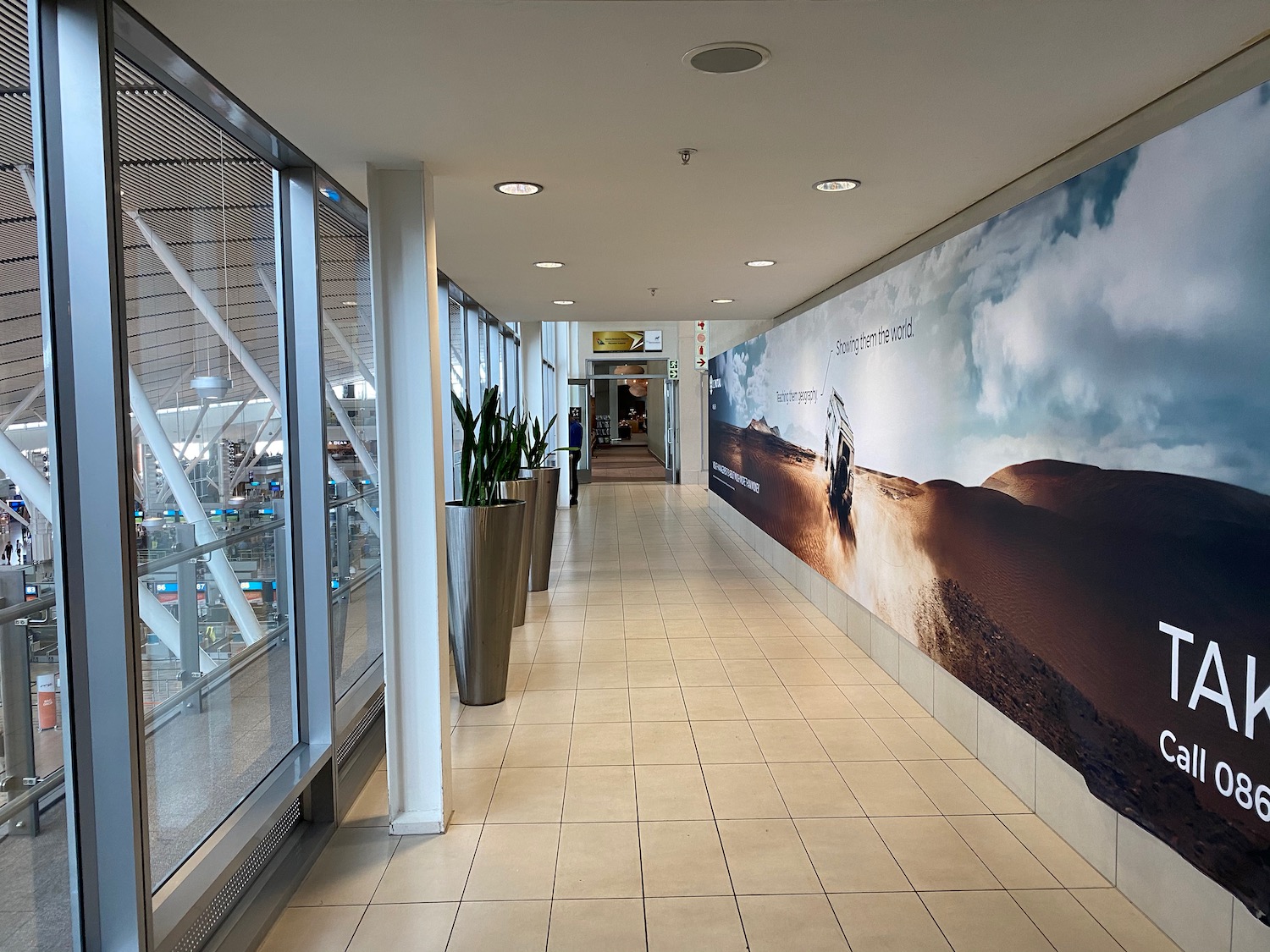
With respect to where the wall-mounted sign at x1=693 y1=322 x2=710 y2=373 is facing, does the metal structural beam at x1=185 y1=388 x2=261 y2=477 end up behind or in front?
in front

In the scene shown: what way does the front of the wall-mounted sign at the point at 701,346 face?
toward the camera

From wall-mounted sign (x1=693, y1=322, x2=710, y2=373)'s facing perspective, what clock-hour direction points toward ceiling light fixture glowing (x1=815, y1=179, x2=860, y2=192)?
The ceiling light fixture glowing is roughly at 12 o'clock from the wall-mounted sign.

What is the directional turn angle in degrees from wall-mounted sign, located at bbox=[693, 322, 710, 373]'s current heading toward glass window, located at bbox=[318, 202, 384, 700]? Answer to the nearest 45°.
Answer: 0° — it already faces it

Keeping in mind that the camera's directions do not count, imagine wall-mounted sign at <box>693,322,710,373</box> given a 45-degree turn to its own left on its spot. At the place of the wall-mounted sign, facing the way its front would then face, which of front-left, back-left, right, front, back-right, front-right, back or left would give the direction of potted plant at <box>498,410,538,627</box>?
front-right

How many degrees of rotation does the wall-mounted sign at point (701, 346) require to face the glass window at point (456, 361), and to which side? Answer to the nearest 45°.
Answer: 0° — it already faces it

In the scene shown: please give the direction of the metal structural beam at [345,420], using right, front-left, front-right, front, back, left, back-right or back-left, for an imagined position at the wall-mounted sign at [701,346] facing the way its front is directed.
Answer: front

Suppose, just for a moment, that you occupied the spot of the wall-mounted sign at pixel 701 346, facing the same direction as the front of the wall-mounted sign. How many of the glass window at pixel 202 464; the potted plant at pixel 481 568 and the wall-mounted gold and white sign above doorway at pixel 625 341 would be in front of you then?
2

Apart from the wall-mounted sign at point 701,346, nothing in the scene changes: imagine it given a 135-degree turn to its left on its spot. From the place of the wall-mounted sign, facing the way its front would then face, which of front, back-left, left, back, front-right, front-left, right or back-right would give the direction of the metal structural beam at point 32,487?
back-right

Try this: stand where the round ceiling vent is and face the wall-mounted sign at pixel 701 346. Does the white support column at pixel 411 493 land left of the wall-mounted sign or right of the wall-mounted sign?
left

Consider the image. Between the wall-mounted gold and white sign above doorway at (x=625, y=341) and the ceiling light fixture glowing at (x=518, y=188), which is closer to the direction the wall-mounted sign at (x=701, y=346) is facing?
the ceiling light fixture glowing

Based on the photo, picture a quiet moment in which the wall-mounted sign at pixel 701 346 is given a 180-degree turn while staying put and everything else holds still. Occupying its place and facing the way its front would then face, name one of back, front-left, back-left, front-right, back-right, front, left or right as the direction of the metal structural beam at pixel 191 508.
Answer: back

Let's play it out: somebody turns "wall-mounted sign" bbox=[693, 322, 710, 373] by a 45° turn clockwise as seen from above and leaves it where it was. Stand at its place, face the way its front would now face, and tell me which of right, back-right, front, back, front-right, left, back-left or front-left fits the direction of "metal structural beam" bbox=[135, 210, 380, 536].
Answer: front-left

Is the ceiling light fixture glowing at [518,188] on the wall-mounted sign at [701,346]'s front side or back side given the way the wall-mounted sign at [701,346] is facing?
on the front side

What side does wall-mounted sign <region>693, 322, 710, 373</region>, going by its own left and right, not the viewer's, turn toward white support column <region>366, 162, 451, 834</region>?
front

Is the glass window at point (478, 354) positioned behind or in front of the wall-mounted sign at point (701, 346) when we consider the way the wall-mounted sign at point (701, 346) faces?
in front
